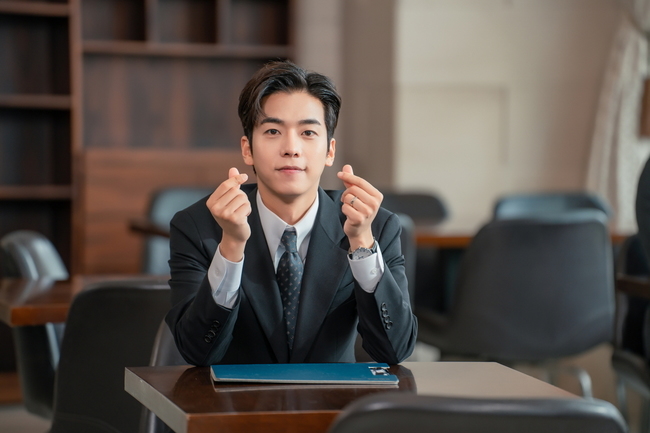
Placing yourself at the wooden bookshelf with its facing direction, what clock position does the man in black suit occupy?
The man in black suit is roughly at 12 o'clock from the wooden bookshelf.

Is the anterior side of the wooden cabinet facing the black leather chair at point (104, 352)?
yes

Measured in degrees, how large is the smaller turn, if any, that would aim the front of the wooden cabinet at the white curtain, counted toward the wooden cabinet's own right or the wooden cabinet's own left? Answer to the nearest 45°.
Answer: approximately 90° to the wooden cabinet's own left

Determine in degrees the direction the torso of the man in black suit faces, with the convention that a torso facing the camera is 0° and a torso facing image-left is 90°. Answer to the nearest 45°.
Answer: approximately 0°

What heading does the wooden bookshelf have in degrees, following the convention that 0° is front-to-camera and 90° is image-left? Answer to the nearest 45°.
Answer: approximately 0°

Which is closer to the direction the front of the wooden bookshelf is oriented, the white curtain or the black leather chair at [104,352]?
the black leather chair

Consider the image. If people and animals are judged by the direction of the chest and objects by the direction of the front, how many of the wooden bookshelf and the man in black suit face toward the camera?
2

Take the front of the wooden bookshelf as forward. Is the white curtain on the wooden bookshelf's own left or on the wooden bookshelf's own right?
on the wooden bookshelf's own left
